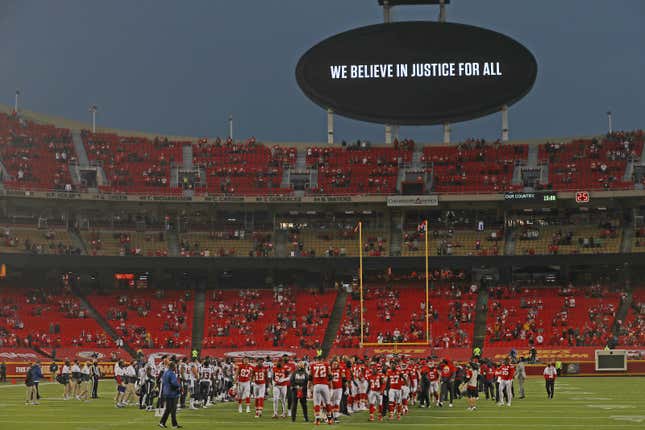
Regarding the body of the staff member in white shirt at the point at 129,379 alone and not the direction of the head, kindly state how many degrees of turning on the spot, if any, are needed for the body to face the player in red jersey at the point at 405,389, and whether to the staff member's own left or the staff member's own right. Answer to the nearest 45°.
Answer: approximately 45° to the staff member's own right

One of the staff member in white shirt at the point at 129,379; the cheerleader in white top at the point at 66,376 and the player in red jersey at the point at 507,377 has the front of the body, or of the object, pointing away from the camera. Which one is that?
the player in red jersey

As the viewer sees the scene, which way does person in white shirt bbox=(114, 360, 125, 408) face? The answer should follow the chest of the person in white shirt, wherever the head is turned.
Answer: to the viewer's right

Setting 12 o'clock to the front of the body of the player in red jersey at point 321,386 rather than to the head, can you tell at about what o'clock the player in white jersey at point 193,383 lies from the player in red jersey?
The player in white jersey is roughly at 11 o'clock from the player in red jersey.

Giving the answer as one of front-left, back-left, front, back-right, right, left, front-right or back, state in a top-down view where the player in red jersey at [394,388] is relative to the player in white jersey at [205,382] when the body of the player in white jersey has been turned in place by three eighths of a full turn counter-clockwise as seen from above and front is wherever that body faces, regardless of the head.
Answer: left

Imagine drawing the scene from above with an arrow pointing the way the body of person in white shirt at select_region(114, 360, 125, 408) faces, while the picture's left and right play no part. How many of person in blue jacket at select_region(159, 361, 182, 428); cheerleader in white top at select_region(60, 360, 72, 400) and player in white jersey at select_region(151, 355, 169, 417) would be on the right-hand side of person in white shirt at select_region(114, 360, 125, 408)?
2

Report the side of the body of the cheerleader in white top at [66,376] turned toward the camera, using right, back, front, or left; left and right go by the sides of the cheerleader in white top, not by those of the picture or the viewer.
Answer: right

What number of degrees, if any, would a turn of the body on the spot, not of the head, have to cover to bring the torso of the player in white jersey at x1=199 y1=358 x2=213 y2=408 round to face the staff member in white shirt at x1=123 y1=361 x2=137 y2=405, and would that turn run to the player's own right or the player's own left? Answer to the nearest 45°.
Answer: approximately 45° to the player's own left

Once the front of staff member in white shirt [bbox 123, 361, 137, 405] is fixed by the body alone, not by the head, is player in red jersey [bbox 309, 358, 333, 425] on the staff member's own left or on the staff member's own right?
on the staff member's own right

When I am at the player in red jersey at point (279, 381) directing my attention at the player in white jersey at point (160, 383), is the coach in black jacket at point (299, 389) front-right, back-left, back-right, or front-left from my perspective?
back-left

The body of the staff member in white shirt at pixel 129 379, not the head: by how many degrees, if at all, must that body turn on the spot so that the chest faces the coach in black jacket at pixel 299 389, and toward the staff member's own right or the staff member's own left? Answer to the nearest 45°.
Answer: approximately 45° to the staff member's own right

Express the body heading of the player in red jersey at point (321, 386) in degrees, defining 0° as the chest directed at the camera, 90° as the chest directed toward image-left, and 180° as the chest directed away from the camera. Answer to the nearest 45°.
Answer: approximately 180°
